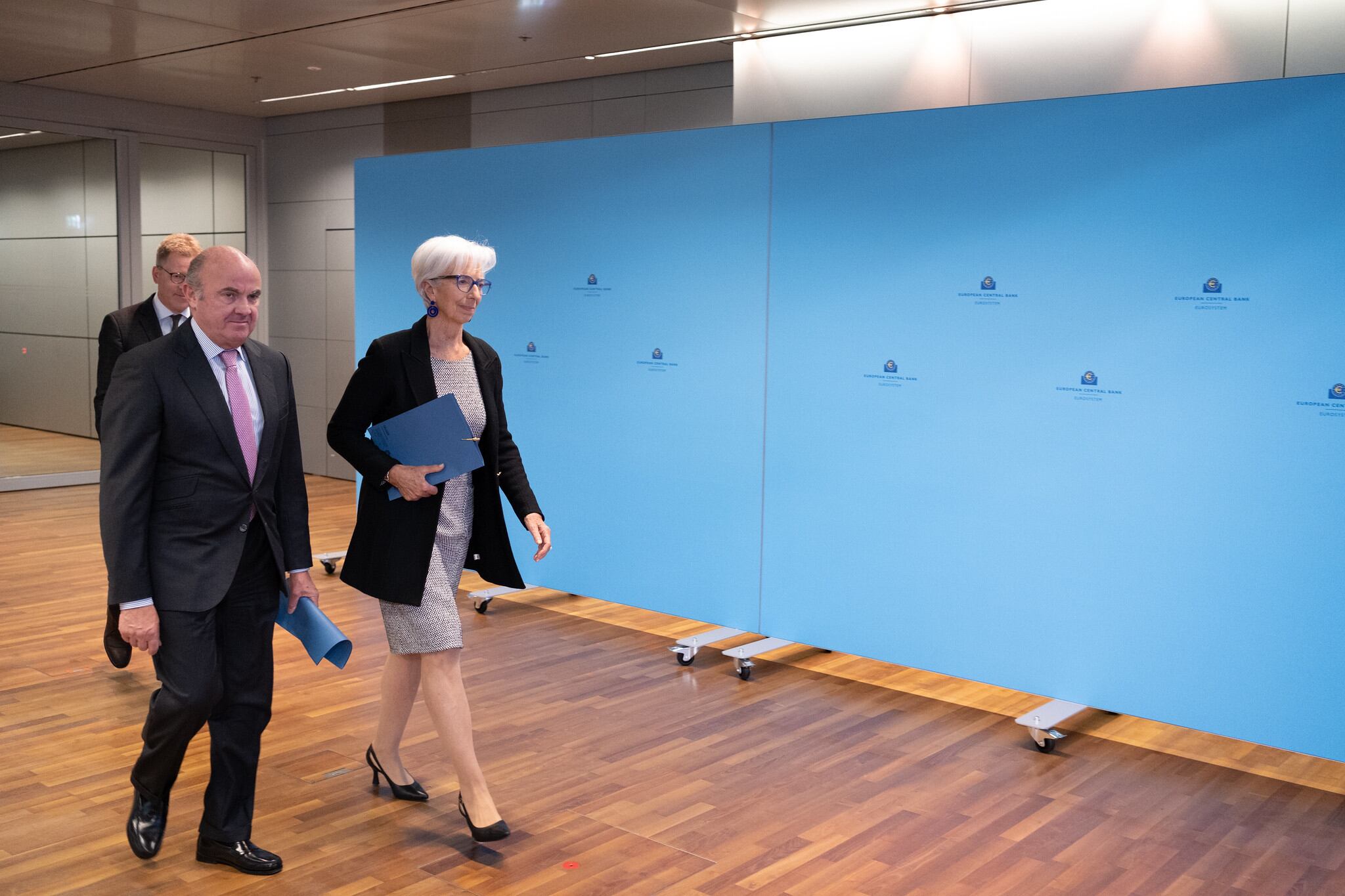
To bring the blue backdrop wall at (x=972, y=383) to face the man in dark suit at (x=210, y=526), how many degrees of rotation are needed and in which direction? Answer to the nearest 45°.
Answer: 0° — it already faces them

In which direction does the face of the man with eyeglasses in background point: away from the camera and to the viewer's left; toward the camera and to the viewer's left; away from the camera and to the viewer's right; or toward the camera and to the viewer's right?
toward the camera and to the viewer's right

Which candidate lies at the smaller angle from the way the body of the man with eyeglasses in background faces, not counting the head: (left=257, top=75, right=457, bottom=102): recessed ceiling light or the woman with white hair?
the woman with white hair

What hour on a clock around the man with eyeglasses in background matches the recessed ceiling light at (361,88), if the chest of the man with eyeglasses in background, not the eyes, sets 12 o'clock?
The recessed ceiling light is roughly at 8 o'clock from the man with eyeglasses in background.

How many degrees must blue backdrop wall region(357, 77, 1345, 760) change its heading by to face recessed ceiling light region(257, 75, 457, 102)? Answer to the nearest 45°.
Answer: approximately 90° to its right

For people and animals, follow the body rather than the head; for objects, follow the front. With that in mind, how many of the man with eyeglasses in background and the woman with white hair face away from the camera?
0

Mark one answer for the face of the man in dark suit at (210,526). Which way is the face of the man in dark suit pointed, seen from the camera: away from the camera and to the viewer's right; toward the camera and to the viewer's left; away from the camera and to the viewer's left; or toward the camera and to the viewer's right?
toward the camera and to the viewer's right

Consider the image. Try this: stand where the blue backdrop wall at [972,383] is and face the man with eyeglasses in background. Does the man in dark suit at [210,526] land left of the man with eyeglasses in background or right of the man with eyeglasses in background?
left

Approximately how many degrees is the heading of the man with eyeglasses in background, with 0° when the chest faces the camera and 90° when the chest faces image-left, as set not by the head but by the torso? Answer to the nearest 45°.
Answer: approximately 315°

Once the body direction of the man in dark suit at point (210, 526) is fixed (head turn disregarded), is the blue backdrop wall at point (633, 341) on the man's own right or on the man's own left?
on the man's own left

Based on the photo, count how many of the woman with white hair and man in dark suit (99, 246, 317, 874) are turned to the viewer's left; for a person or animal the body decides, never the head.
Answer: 0
